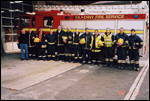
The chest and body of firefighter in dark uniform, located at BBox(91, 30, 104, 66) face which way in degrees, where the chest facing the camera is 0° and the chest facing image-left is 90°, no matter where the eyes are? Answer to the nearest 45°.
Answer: approximately 0°

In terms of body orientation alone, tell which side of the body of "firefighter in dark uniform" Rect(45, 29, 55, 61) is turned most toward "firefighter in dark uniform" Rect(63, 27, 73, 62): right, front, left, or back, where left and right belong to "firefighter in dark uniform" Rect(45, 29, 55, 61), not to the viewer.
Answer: left

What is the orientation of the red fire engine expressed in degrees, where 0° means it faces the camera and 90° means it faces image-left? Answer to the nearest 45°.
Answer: approximately 90°

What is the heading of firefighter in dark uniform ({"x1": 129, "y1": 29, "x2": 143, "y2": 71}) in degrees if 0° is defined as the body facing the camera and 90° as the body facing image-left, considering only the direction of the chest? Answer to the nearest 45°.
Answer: approximately 0°
